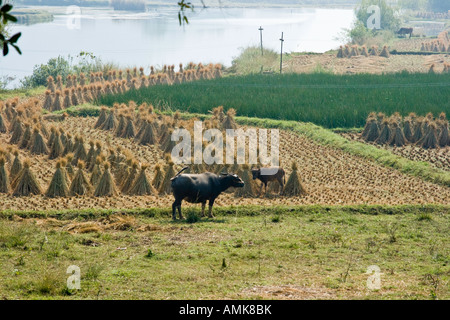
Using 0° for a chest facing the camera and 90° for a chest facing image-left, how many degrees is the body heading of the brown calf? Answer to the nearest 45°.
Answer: approximately 90°

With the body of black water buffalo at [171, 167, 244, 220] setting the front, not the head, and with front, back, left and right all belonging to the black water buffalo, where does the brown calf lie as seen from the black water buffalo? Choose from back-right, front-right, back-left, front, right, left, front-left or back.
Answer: front-left

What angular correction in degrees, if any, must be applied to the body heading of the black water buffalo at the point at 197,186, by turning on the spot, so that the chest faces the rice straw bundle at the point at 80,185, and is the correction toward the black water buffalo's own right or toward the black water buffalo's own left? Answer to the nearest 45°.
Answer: approximately 135° to the black water buffalo's own left

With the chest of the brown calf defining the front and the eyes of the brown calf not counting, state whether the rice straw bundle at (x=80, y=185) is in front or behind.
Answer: in front

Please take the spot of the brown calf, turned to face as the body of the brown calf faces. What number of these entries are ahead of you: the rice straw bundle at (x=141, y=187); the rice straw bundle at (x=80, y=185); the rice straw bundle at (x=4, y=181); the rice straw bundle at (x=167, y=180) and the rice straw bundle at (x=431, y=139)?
4

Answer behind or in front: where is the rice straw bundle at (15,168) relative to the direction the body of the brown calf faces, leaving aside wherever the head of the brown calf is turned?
in front

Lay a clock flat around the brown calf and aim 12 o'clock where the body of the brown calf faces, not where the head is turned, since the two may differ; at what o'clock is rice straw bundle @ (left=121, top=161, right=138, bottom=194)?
The rice straw bundle is roughly at 12 o'clock from the brown calf.

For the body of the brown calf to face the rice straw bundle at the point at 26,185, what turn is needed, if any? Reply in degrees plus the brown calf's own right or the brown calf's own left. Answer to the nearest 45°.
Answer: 0° — it already faces it

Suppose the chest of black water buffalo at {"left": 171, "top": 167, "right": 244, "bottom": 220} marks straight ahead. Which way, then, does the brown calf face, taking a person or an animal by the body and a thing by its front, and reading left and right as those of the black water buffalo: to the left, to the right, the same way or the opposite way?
the opposite way

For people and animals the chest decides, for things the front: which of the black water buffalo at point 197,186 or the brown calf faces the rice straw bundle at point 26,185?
the brown calf

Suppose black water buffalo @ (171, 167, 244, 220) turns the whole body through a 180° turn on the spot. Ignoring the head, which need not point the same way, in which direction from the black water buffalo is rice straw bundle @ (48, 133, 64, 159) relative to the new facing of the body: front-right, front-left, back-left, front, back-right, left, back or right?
front-right

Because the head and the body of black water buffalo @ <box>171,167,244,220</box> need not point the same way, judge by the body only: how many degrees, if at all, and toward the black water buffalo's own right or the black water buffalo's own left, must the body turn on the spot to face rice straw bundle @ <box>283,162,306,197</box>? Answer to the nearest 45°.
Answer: approximately 45° to the black water buffalo's own left

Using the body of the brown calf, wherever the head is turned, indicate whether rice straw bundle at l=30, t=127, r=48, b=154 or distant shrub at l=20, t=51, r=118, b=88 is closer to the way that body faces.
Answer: the rice straw bundle
